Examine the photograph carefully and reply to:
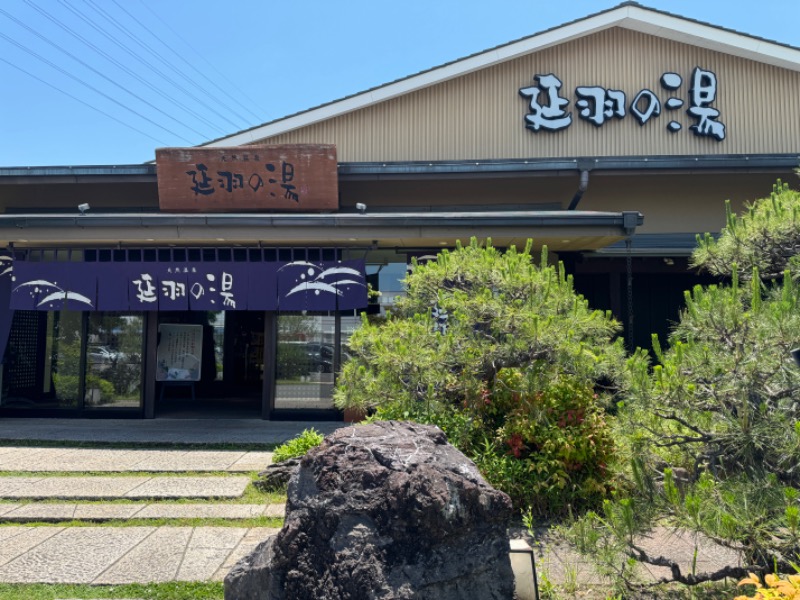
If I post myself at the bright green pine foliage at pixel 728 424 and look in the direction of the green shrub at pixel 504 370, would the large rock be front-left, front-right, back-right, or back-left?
front-left

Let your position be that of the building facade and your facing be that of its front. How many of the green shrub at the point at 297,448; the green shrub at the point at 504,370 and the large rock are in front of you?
3

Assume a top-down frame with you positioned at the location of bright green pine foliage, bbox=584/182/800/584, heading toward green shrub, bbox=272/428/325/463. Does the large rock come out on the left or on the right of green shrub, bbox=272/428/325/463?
left

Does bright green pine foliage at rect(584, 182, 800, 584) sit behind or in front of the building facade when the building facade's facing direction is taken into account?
in front

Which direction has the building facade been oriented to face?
toward the camera

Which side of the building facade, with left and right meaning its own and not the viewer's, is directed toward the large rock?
front

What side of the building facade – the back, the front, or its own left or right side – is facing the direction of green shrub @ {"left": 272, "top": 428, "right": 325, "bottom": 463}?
front

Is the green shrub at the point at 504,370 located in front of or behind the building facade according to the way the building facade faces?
in front
